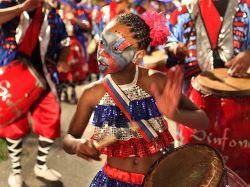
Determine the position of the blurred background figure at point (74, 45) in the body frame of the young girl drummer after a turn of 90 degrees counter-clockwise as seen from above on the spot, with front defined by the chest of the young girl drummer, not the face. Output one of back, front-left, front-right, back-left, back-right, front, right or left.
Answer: left

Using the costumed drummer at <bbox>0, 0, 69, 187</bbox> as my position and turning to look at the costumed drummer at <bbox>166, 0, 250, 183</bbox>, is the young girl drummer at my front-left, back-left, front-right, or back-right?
front-right

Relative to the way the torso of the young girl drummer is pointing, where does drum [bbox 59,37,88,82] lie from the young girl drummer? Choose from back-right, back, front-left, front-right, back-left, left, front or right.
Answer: back

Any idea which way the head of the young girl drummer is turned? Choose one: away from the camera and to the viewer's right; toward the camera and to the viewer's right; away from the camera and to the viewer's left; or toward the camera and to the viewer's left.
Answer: toward the camera and to the viewer's left

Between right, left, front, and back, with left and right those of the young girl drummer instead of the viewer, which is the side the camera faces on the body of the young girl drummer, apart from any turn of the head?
front

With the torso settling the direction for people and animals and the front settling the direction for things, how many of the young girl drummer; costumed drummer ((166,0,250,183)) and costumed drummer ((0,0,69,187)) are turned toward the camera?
3

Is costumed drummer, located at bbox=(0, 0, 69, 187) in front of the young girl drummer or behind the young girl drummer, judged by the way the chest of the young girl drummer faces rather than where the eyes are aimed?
behind

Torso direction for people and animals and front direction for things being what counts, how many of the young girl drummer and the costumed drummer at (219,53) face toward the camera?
2

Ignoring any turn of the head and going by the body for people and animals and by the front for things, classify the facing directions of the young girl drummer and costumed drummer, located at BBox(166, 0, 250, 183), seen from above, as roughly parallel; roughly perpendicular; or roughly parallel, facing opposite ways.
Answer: roughly parallel

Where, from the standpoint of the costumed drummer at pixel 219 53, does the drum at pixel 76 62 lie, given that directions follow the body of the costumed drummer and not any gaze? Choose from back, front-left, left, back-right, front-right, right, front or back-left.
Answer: back-right

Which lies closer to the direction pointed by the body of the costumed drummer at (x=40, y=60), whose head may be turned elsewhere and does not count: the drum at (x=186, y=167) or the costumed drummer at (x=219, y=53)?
the drum

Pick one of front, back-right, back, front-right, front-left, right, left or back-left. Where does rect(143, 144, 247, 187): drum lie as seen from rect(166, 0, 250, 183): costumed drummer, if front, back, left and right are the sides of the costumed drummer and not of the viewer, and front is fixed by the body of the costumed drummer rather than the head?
front

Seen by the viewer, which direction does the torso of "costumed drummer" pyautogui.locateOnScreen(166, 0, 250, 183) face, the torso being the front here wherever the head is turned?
toward the camera

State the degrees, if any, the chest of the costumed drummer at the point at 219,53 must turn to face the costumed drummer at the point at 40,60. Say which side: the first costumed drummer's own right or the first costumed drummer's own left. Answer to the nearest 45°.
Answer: approximately 90° to the first costumed drummer's own right

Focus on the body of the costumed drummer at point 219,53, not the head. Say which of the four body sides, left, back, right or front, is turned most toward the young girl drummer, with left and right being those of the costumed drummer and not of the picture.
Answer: front

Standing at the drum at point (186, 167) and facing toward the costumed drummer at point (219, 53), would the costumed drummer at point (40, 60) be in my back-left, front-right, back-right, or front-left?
front-left
